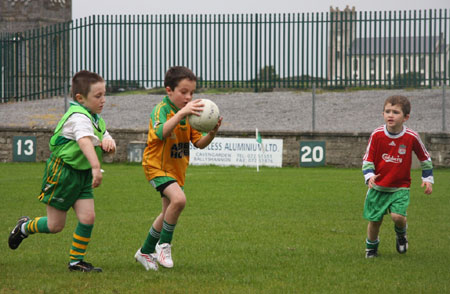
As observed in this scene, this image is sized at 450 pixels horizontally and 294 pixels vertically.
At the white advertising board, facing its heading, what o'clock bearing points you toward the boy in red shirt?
The boy in red shirt is roughly at 12 o'clock from the white advertising board.

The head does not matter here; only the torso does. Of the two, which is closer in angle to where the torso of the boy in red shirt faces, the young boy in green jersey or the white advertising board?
the young boy in green jersey

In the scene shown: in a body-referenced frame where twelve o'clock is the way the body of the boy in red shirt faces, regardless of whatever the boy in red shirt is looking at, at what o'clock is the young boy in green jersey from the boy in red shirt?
The young boy in green jersey is roughly at 2 o'clock from the boy in red shirt.

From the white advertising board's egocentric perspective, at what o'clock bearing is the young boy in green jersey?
The young boy in green jersey is roughly at 12 o'clock from the white advertising board.

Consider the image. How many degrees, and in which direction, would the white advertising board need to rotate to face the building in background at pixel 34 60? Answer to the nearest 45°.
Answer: approximately 135° to its right

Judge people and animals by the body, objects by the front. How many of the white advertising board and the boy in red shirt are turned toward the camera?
2

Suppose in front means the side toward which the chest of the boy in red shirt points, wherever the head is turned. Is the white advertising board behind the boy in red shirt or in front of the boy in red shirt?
behind

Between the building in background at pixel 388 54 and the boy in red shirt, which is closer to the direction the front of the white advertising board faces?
the boy in red shirt

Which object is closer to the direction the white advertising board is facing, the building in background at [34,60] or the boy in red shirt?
the boy in red shirt

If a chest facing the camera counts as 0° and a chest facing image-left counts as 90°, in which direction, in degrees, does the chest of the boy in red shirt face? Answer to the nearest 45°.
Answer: approximately 0°

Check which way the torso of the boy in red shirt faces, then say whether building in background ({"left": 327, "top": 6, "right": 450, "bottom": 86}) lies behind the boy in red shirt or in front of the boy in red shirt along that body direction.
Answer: behind
